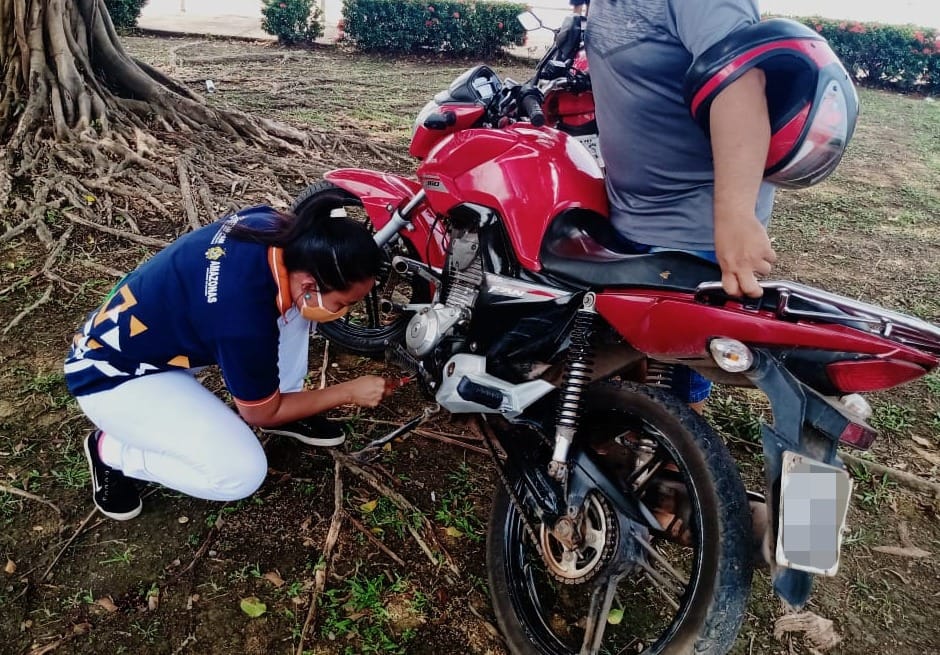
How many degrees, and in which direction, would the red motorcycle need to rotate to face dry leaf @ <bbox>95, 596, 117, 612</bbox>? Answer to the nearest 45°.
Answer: approximately 45° to its left

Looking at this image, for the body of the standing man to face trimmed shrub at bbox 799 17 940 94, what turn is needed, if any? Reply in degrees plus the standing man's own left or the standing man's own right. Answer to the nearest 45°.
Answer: approximately 135° to the standing man's own right

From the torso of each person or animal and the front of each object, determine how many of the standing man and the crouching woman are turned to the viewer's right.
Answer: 1

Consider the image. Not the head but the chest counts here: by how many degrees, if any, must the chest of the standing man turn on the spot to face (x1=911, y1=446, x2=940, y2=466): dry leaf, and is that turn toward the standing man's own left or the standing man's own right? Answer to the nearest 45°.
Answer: approximately 180°

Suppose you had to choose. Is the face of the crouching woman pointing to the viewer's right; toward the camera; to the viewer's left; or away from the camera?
to the viewer's right

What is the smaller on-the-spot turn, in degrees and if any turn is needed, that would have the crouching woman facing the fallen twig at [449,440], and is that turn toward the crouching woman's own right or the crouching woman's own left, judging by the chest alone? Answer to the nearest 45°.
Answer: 0° — they already face it

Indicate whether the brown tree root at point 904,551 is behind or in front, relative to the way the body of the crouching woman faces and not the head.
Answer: in front

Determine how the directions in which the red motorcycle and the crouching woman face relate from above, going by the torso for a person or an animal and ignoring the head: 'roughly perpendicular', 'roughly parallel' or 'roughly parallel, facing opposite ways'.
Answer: roughly perpendicular

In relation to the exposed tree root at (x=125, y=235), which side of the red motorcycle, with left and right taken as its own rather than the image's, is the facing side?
front

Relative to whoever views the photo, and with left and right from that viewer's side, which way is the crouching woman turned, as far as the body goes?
facing to the right of the viewer

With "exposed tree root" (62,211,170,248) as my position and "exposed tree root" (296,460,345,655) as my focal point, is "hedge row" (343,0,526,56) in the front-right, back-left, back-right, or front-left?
back-left

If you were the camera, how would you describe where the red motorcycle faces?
facing away from the viewer and to the left of the viewer

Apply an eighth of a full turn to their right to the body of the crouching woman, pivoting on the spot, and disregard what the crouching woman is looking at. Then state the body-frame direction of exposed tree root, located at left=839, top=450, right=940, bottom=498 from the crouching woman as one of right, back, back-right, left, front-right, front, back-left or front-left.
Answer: front-left
